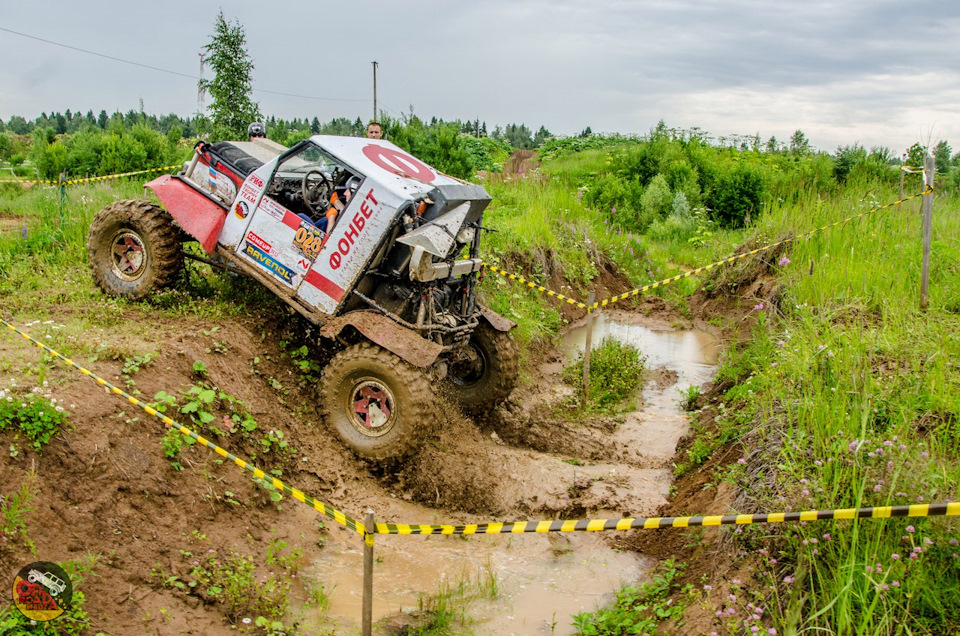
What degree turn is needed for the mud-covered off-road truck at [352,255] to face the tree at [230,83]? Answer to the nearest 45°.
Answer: approximately 45° to its right

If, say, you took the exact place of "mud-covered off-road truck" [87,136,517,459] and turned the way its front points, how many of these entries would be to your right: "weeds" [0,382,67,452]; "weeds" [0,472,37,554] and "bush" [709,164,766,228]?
1

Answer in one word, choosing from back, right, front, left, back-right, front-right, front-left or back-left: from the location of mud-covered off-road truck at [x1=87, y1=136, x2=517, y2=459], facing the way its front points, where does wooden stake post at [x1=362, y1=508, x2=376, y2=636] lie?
back-left

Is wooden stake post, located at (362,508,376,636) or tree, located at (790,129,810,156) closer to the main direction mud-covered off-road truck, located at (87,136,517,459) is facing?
the tree
